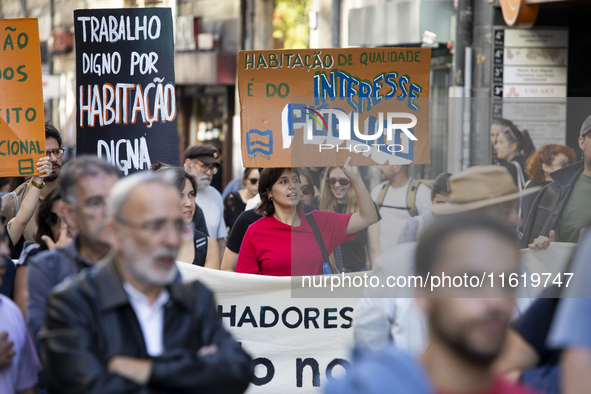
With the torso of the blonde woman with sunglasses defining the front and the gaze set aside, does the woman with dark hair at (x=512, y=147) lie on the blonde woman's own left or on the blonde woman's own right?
on the blonde woman's own left

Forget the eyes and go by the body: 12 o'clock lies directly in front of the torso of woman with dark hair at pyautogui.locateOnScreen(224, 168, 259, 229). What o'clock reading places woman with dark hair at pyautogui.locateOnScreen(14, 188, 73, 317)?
woman with dark hair at pyautogui.locateOnScreen(14, 188, 73, 317) is roughly at 2 o'clock from woman with dark hair at pyautogui.locateOnScreen(224, 168, 259, 229).

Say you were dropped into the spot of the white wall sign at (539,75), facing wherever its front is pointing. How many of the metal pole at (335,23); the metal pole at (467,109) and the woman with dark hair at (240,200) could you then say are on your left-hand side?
0

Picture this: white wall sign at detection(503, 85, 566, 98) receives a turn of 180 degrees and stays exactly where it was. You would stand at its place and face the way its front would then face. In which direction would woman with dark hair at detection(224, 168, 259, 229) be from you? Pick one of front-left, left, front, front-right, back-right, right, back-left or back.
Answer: back-left

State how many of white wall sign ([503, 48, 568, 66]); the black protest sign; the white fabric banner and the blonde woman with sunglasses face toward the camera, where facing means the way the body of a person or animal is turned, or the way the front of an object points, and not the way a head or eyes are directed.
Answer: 4

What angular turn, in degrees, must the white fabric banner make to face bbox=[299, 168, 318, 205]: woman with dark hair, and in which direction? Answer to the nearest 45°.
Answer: approximately 180°

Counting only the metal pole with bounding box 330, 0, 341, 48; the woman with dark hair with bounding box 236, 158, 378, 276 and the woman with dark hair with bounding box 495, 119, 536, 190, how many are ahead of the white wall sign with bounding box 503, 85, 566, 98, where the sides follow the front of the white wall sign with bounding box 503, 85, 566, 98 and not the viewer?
2

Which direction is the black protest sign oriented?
toward the camera

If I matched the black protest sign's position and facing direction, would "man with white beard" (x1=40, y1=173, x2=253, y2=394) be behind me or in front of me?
in front

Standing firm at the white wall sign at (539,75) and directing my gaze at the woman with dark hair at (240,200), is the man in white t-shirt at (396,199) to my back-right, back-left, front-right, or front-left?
front-left

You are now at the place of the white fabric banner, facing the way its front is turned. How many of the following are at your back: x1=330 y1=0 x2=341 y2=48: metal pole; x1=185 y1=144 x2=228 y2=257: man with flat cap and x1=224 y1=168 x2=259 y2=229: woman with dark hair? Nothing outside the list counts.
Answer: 3

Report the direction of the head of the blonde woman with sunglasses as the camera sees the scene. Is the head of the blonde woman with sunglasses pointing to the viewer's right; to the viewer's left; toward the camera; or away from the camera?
toward the camera

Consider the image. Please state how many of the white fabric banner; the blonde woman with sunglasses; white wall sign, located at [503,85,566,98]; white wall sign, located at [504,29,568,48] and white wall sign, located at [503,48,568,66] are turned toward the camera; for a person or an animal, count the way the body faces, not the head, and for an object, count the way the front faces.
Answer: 5

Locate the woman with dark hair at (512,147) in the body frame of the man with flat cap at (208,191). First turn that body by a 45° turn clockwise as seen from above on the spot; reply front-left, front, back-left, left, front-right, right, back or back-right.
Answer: left

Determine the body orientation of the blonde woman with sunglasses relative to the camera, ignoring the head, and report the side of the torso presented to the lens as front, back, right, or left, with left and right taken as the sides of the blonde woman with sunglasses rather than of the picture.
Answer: front

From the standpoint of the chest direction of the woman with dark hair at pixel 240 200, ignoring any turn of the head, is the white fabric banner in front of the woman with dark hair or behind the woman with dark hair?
in front

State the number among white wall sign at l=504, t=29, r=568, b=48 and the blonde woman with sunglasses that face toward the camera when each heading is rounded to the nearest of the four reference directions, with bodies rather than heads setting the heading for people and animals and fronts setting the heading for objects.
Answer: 2

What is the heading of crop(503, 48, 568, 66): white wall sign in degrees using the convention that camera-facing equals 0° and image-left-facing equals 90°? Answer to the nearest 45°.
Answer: approximately 0°
